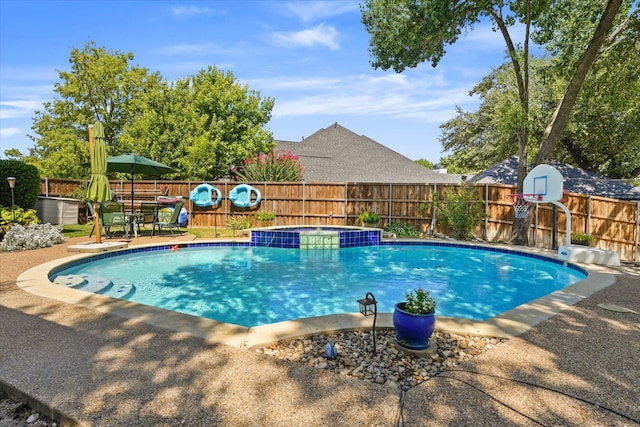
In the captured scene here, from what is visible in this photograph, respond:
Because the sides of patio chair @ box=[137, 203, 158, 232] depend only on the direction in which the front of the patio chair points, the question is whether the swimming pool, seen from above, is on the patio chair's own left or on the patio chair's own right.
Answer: on the patio chair's own left

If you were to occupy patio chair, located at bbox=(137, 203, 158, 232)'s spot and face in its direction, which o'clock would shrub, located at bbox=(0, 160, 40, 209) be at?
The shrub is roughly at 2 o'clock from the patio chair.

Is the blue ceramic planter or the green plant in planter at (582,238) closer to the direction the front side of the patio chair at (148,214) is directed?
the blue ceramic planter

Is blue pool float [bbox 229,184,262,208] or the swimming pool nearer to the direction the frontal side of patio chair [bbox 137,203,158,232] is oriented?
the swimming pool

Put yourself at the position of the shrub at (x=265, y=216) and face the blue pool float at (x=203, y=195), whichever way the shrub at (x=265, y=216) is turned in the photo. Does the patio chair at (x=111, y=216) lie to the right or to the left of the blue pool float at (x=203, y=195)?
left

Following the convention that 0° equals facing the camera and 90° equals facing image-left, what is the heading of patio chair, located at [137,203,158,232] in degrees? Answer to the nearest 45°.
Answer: approximately 45°

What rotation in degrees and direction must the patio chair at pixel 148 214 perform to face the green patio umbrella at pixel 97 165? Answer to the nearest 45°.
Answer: approximately 45° to its right

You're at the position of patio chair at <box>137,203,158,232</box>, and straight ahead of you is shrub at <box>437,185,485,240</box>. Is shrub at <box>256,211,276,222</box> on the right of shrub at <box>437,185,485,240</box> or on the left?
left
